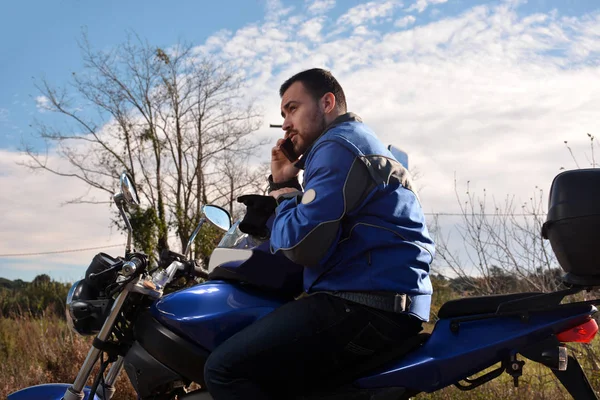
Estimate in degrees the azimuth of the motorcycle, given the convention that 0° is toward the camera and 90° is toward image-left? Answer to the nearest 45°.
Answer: approximately 90°

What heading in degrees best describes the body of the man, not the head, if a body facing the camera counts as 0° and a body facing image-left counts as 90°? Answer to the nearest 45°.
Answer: approximately 90°
